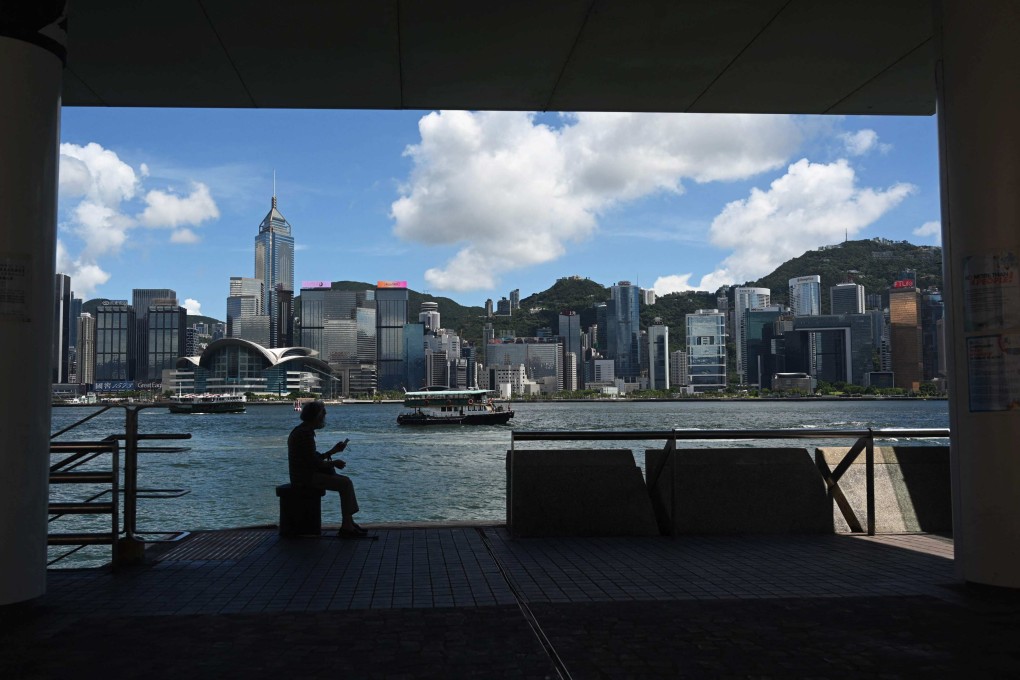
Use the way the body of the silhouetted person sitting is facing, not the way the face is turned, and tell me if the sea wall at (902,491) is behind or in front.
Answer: in front

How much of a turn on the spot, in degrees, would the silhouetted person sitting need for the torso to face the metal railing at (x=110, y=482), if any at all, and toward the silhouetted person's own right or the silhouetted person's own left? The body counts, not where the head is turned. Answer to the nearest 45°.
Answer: approximately 135° to the silhouetted person's own right

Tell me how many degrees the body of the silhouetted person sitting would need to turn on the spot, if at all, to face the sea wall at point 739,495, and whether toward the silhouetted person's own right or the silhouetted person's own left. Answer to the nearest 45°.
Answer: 0° — they already face it

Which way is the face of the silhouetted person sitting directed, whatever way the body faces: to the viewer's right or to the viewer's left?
to the viewer's right

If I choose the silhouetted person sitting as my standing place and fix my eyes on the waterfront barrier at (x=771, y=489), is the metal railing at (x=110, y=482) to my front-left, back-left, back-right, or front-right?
back-right

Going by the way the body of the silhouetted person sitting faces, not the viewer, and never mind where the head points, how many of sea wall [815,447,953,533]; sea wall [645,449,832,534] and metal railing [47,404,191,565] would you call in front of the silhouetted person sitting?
2

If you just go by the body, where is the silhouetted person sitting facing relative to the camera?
to the viewer's right

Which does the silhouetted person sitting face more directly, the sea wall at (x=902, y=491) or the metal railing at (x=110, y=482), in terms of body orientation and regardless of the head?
the sea wall

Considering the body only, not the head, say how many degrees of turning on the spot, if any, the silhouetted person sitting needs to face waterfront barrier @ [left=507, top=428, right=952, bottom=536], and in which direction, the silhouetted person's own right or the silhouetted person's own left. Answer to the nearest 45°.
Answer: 0° — they already face it
